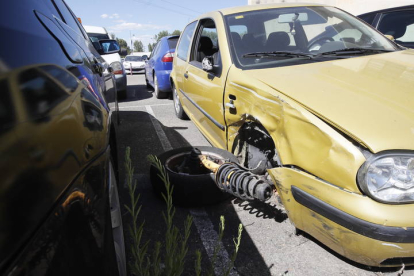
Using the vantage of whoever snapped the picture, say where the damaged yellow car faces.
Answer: facing the viewer and to the right of the viewer

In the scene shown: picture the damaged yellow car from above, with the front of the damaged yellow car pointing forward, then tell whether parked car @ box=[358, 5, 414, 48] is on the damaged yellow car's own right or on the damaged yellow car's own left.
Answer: on the damaged yellow car's own left

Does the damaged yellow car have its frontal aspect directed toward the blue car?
no

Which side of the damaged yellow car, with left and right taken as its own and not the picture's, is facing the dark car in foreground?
right
